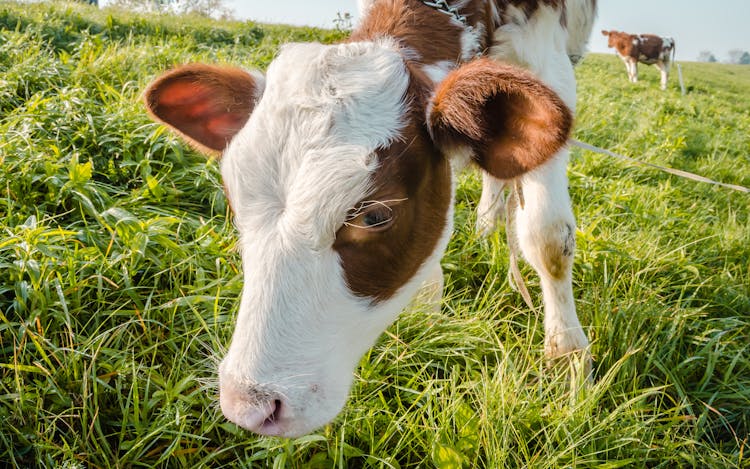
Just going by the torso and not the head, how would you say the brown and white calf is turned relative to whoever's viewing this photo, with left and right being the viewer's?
facing the viewer and to the left of the viewer

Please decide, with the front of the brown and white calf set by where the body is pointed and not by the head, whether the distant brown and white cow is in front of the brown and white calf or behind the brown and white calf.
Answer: behind
